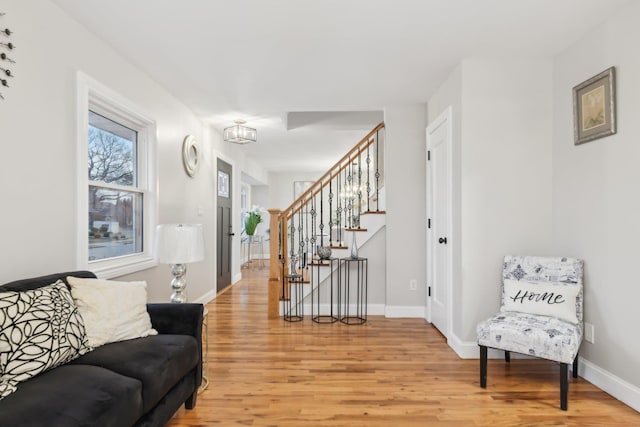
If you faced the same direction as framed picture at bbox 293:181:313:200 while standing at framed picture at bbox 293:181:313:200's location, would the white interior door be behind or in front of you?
in front

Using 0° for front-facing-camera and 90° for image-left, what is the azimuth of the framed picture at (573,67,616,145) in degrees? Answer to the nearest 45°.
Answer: approximately 45°

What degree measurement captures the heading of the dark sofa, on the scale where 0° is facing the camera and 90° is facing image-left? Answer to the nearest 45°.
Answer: approximately 315°

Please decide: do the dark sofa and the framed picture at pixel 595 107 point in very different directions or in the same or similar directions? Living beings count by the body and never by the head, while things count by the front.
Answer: very different directions

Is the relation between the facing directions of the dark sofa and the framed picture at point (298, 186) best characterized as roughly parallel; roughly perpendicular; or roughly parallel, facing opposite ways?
roughly perpendicular

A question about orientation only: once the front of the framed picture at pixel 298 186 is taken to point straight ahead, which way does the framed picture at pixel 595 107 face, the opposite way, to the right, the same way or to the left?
to the right

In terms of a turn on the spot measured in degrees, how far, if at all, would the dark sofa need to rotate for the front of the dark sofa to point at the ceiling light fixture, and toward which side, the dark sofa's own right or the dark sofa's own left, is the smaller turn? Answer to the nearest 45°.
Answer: approximately 90° to the dark sofa's own left

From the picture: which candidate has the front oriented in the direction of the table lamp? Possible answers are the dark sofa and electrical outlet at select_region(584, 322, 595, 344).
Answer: the electrical outlet

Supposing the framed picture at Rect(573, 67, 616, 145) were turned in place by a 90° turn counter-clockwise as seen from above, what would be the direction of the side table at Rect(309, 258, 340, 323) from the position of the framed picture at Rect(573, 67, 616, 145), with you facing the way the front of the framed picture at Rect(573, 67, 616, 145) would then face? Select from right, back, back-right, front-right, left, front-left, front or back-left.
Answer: back-right

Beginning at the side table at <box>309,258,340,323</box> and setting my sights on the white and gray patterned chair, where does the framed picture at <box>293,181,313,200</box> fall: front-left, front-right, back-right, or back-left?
back-left

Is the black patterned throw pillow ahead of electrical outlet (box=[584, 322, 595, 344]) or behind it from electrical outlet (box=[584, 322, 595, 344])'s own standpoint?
ahead

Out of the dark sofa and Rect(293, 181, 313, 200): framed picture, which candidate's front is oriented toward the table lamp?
the framed picture

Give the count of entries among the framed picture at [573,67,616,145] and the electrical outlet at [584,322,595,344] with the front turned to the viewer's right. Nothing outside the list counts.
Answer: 0

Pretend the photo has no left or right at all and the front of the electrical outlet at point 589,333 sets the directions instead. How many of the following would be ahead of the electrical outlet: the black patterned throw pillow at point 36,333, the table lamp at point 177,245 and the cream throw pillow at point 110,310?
3

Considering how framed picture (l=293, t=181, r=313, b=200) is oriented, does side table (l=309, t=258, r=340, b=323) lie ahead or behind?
ahead

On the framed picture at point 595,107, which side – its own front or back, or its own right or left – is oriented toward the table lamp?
front
